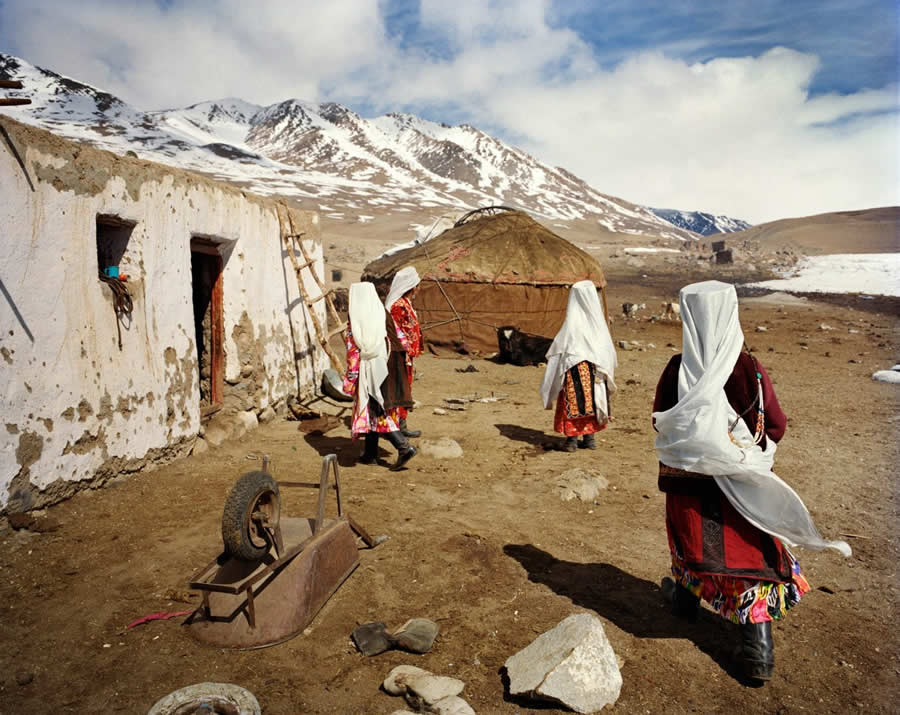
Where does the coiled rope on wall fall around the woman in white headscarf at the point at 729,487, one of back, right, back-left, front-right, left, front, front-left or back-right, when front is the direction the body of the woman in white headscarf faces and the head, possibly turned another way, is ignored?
left

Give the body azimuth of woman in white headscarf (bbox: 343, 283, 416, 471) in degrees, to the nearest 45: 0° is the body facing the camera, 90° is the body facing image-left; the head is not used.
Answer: approximately 135°

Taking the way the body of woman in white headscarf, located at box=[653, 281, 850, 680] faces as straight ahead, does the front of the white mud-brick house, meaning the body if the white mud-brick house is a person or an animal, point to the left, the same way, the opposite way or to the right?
to the right

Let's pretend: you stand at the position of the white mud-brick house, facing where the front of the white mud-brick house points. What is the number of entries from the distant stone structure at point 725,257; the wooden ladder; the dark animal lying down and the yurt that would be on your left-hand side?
4

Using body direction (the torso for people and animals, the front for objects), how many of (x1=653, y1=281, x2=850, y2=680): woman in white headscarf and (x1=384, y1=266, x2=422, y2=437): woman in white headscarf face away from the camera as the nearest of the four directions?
1

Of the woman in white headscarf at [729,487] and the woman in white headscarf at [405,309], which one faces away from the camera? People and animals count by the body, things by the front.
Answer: the woman in white headscarf at [729,487]

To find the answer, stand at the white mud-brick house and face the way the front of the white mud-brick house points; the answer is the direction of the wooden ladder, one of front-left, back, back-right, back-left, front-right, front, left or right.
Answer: left

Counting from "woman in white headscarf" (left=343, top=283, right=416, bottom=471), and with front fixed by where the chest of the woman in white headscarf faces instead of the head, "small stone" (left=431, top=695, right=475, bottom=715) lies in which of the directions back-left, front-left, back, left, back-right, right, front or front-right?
back-left

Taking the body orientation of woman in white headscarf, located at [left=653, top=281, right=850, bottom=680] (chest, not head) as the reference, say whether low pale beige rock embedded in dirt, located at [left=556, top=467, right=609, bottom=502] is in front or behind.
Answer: in front

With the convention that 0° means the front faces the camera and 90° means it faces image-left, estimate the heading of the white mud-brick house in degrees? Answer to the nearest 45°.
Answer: approximately 315°

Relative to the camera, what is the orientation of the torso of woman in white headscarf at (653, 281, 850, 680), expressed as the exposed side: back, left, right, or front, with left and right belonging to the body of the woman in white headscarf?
back

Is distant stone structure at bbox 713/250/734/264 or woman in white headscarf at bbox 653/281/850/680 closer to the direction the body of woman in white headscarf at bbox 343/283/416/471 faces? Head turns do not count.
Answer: the distant stone structure

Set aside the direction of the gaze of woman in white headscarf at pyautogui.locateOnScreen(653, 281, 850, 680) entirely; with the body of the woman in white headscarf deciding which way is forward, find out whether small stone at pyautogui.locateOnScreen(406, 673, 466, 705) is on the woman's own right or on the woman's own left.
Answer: on the woman's own left
